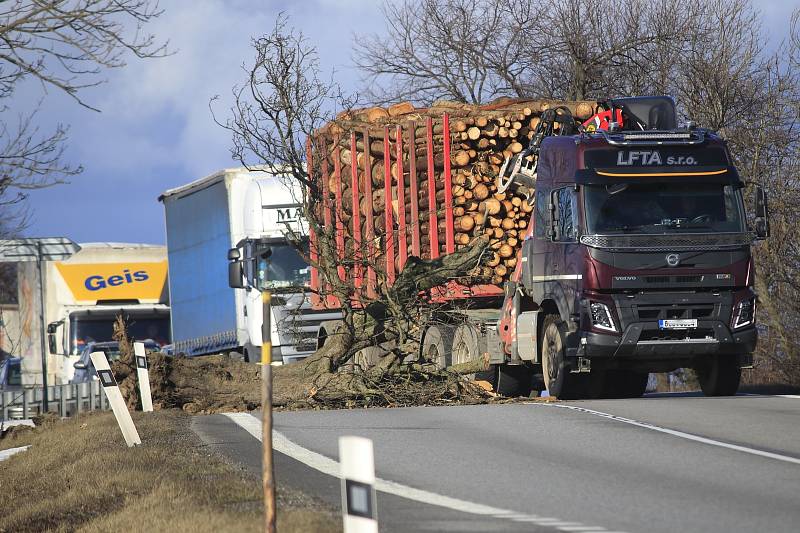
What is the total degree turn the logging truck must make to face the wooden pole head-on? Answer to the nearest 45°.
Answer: approximately 45° to its right

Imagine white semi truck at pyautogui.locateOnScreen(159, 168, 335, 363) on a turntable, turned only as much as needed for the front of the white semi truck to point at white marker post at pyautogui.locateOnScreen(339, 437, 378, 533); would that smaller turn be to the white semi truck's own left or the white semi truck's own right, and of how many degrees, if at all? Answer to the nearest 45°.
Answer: approximately 45° to the white semi truck's own right

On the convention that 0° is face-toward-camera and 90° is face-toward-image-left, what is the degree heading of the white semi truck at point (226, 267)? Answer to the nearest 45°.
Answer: approximately 315°

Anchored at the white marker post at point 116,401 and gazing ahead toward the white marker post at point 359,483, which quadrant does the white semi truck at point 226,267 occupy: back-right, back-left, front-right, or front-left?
back-left

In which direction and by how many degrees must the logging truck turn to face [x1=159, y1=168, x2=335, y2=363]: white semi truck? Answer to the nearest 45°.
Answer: approximately 180°

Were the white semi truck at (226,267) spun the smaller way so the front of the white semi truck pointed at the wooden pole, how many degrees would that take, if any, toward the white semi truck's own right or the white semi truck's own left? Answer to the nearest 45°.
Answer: approximately 45° to the white semi truck's own right

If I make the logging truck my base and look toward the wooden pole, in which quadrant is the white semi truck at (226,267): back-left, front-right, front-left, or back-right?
back-right
